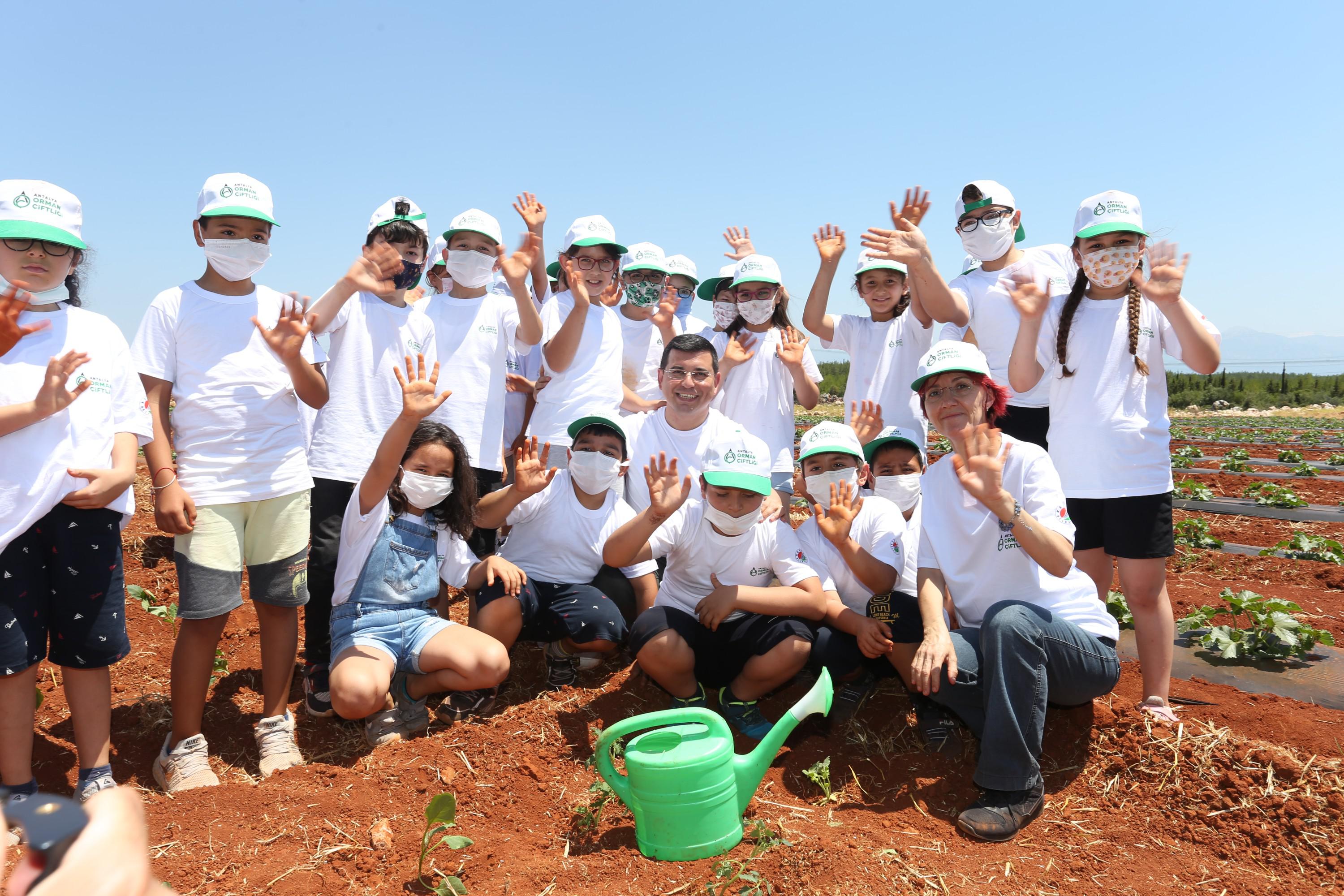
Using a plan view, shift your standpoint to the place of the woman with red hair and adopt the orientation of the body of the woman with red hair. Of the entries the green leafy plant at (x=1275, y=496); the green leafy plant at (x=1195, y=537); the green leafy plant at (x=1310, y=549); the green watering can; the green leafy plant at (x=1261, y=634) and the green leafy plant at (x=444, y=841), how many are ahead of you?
2

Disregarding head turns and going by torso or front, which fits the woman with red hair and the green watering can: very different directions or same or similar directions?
very different directions

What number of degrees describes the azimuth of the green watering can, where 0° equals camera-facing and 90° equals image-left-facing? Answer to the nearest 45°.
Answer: approximately 270°

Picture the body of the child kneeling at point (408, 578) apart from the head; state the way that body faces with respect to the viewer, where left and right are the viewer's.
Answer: facing the viewer and to the right of the viewer

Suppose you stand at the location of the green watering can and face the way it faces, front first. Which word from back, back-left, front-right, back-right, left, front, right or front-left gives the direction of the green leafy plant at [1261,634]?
front-left

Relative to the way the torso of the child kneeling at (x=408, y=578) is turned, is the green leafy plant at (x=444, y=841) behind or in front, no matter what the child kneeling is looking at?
in front
